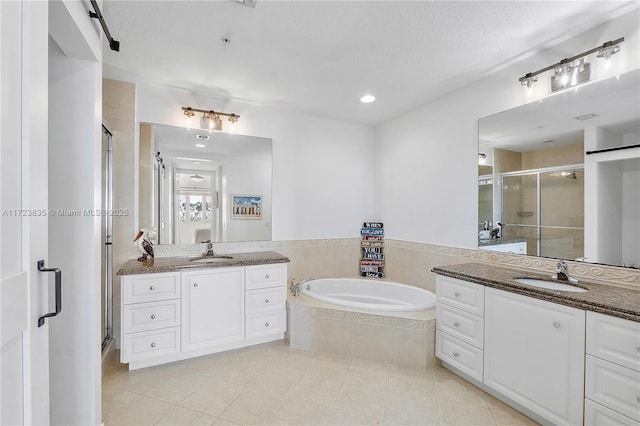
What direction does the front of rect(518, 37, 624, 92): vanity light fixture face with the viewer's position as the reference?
facing the viewer and to the left of the viewer

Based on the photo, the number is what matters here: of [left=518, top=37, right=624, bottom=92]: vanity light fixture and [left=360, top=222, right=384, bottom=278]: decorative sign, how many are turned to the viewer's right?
0

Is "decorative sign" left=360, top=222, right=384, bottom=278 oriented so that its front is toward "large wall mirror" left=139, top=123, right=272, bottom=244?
no

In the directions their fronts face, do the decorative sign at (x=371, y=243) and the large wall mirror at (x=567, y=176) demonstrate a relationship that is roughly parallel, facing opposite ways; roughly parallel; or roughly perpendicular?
roughly perpendicular

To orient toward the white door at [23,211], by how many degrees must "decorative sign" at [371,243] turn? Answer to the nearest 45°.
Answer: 0° — it already faces it

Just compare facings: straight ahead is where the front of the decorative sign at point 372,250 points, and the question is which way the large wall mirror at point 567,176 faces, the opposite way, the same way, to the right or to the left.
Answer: to the right

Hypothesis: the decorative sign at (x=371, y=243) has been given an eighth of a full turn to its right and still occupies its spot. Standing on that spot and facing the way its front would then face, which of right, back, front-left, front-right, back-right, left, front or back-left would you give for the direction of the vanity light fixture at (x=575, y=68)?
left

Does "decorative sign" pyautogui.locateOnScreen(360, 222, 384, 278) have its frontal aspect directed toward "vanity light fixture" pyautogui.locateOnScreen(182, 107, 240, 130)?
no

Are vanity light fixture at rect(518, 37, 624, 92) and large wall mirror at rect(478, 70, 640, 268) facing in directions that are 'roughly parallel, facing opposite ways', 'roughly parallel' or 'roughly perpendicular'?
roughly parallel

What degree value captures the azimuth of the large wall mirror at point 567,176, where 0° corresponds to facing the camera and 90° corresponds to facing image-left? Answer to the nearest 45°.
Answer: approximately 45°

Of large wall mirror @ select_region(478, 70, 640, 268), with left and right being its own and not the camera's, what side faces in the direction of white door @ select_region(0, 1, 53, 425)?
front

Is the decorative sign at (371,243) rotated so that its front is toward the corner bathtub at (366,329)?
yes

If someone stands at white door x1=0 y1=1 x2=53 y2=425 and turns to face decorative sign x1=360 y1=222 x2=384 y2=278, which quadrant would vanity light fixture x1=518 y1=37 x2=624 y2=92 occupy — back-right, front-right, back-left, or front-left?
front-right

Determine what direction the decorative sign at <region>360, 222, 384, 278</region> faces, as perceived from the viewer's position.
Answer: facing the viewer

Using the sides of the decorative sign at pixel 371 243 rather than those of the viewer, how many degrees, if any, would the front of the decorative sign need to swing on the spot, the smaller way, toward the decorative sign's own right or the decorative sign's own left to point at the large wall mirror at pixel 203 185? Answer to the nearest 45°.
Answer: approximately 45° to the decorative sign's own right

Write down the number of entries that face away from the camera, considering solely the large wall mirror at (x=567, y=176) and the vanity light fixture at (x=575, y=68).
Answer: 0
